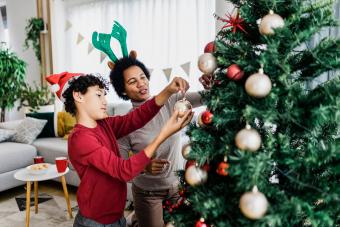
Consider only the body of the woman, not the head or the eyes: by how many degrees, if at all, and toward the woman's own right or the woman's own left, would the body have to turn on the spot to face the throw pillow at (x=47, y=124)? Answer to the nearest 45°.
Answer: approximately 180°

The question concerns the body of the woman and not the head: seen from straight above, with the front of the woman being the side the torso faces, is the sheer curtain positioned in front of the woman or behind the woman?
behind

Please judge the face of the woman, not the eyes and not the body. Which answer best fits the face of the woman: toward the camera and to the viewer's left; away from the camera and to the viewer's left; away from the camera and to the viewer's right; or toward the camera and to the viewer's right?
toward the camera and to the viewer's right

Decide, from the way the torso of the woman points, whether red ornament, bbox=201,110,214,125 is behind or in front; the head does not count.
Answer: in front

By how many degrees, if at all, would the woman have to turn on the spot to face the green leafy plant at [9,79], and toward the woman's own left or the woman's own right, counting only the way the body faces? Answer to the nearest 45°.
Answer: approximately 180°

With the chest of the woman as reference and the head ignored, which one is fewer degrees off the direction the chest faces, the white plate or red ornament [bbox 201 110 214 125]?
the red ornament

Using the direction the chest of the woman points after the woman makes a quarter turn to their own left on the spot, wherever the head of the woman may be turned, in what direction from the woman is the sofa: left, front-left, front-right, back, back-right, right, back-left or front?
left

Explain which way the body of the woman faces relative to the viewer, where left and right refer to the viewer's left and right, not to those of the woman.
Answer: facing the viewer and to the right of the viewer

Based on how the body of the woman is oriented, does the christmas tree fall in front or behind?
in front

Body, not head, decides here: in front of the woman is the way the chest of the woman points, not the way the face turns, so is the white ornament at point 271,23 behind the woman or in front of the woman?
in front

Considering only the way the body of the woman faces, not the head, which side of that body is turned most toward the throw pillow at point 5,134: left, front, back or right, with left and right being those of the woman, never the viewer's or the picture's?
back

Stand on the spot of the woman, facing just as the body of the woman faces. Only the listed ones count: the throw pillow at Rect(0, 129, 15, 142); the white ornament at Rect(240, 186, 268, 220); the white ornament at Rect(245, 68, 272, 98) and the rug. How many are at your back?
2

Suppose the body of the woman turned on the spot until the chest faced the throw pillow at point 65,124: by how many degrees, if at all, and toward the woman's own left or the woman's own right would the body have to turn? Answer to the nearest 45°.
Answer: approximately 180°
